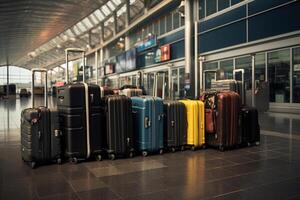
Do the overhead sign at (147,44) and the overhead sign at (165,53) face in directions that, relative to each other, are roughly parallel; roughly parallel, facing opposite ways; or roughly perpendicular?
roughly parallel

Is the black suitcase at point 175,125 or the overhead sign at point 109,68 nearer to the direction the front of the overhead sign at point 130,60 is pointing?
the black suitcase

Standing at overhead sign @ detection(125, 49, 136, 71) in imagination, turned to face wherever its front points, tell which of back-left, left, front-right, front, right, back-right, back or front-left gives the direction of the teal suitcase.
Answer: front-left

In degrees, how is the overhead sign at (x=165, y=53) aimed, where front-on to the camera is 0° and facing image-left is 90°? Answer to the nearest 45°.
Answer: approximately 45°

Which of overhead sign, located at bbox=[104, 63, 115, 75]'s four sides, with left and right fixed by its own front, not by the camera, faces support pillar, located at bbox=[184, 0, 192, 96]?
front

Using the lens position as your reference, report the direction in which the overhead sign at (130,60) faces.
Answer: facing the viewer and to the left of the viewer

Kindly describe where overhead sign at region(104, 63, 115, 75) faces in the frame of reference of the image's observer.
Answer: facing the viewer

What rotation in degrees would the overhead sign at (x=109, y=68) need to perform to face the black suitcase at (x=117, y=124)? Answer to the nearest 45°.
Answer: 0° — it already faces it

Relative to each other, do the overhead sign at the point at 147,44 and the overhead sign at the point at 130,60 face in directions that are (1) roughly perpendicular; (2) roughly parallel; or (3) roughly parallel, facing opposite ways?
roughly parallel

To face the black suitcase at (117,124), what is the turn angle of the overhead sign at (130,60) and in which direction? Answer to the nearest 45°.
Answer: approximately 45° to its left

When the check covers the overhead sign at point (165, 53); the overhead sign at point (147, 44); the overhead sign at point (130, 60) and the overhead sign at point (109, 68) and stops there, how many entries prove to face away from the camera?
0

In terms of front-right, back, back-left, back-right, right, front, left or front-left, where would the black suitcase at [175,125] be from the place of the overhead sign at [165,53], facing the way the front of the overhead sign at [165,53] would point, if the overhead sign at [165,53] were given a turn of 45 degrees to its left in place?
front

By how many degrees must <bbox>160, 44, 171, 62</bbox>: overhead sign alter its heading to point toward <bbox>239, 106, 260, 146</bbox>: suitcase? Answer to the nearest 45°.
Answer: approximately 45° to its left

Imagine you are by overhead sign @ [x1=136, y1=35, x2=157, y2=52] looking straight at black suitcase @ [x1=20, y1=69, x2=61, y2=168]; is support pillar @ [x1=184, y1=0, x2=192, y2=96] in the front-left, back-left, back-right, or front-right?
front-left

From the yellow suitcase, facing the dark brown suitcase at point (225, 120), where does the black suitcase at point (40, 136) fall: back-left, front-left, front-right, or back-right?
back-right

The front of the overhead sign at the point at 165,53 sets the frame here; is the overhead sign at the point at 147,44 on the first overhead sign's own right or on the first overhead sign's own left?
on the first overhead sign's own right

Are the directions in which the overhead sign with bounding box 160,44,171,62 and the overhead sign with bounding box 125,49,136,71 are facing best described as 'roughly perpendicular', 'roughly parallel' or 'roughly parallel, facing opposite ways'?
roughly parallel

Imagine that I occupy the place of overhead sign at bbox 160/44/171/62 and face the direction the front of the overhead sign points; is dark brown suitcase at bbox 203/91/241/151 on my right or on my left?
on my left

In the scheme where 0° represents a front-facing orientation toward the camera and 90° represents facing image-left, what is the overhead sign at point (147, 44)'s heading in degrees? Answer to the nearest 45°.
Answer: approximately 45°
